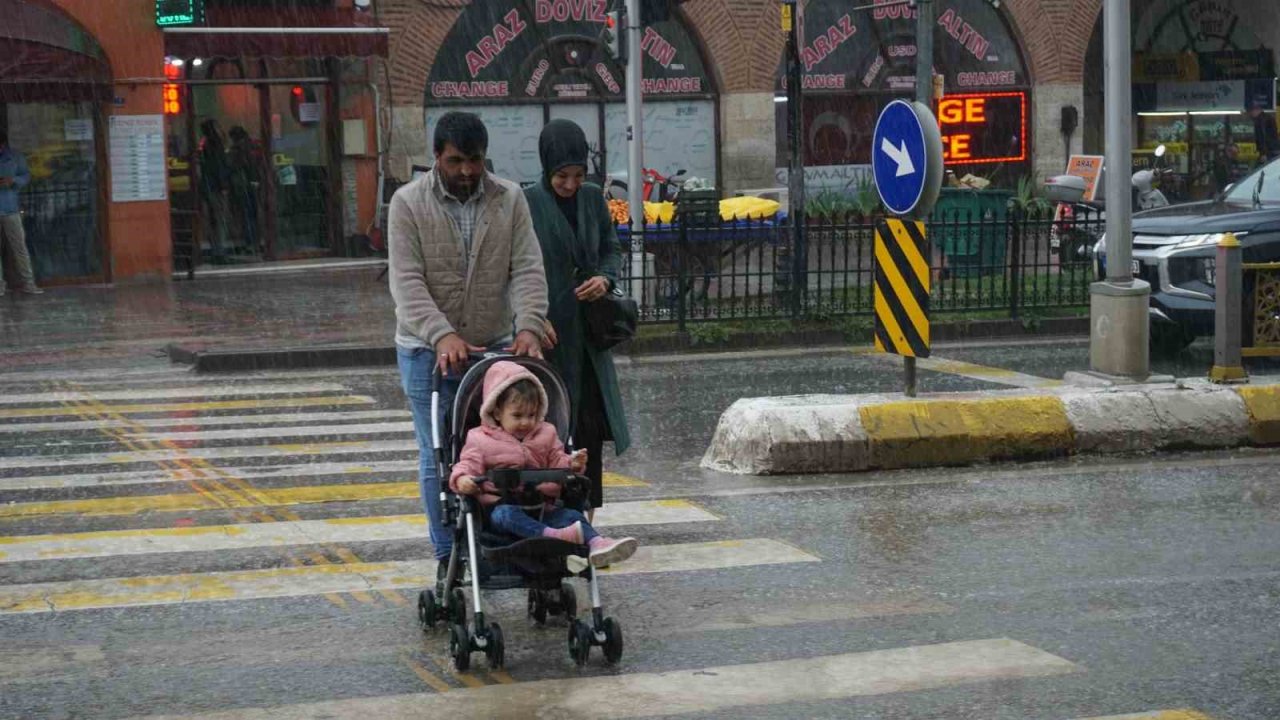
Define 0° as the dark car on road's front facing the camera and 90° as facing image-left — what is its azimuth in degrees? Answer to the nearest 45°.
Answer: approximately 45°

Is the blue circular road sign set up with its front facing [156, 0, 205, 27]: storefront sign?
no

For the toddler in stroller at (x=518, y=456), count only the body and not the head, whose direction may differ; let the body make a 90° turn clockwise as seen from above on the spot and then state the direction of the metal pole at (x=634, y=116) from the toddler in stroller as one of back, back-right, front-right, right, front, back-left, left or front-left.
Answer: back-right

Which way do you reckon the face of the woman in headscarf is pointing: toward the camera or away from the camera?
toward the camera

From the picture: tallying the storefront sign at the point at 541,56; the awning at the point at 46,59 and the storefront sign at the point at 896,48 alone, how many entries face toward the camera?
3

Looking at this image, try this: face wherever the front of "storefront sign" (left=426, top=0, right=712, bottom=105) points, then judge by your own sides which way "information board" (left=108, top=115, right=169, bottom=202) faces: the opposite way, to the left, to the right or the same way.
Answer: the same way

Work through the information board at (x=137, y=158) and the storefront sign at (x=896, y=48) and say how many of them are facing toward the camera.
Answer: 2

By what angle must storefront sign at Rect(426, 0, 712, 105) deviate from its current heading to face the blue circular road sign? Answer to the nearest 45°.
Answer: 0° — it already faces it

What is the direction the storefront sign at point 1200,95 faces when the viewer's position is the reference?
facing the viewer

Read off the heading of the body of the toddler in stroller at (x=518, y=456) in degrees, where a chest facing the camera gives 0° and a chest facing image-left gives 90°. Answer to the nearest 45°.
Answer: approximately 315°

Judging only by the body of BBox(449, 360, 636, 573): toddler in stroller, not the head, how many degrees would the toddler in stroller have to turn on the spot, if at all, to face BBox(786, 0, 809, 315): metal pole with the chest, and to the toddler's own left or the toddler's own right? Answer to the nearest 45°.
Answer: approximately 135° to the toddler's own left

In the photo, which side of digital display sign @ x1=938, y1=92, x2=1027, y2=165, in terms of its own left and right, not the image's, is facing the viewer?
front

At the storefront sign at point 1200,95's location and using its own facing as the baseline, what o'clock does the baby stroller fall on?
The baby stroller is roughly at 12 o'clock from the storefront sign.

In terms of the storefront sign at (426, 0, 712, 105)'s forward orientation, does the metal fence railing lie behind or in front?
in front

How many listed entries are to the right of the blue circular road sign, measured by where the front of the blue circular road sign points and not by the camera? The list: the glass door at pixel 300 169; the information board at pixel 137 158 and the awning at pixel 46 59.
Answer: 3

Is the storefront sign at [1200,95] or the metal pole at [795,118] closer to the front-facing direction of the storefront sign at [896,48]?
the metal pole

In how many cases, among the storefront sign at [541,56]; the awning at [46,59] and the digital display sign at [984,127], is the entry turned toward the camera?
3

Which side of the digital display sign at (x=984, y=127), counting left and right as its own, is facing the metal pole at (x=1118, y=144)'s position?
front

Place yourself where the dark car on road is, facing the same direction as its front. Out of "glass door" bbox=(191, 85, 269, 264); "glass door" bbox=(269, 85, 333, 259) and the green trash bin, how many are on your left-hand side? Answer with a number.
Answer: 0
